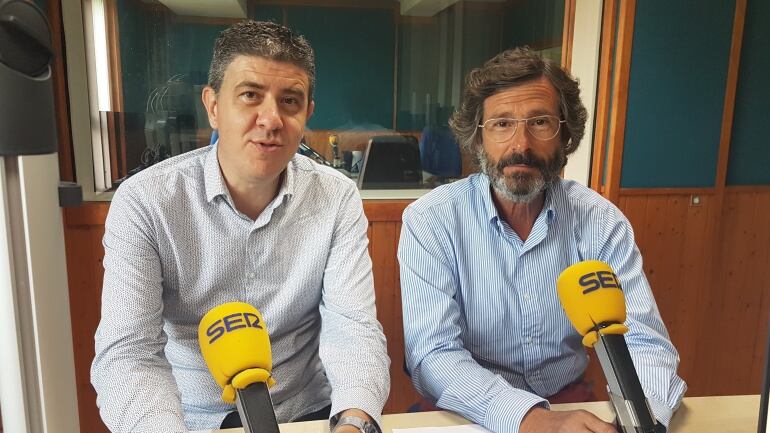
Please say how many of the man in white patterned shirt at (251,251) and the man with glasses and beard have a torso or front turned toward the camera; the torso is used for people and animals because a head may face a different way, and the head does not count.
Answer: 2

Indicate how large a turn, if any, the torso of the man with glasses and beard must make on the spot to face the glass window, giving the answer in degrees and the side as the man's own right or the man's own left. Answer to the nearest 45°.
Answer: approximately 135° to the man's own right

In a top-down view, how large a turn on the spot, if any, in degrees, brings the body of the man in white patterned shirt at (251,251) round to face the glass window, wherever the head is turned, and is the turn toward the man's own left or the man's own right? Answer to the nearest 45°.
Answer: approximately 180°

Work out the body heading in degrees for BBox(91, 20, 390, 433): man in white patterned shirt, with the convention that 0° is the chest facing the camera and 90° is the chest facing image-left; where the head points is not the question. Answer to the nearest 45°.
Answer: approximately 0°

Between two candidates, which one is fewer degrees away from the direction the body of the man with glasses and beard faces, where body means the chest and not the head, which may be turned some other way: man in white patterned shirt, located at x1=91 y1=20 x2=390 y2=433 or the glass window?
the man in white patterned shirt

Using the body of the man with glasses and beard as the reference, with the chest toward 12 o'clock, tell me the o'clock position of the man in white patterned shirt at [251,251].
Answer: The man in white patterned shirt is roughly at 2 o'clock from the man with glasses and beard.

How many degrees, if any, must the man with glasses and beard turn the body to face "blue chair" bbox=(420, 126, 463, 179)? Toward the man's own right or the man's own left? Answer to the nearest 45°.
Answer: approximately 180°

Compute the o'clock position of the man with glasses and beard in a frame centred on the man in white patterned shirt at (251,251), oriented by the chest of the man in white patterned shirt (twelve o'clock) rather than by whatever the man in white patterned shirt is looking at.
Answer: The man with glasses and beard is roughly at 9 o'clock from the man in white patterned shirt.
